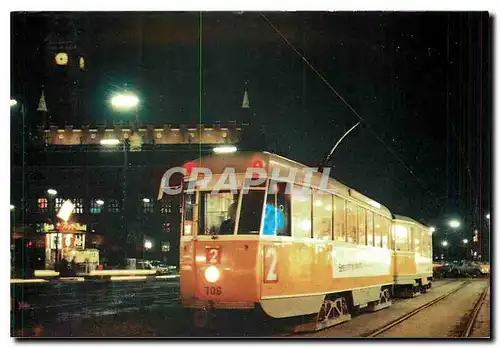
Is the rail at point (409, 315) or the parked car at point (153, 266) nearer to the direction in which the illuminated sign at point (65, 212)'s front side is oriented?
the rail

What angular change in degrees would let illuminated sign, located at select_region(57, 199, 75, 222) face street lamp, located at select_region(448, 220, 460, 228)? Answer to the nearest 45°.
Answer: approximately 90° to its left

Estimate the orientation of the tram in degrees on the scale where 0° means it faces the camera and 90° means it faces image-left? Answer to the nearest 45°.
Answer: approximately 45°

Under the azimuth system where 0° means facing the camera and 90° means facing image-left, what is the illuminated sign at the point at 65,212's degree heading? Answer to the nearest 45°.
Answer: approximately 0°

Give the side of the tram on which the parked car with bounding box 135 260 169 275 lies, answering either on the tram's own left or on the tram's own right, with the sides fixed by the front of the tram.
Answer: on the tram's own right

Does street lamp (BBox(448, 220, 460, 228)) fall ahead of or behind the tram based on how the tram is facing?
behind
